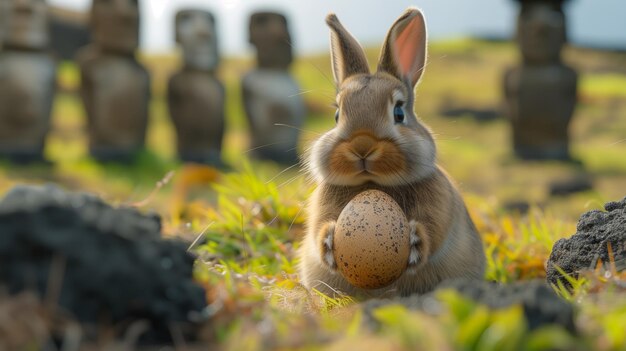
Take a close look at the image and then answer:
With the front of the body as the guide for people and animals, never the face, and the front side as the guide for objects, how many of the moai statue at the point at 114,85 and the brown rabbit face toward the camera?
2

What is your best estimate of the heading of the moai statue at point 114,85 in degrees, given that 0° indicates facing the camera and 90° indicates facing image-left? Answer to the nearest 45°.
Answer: approximately 0°

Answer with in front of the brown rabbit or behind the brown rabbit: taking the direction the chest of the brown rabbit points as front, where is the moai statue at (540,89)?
behind

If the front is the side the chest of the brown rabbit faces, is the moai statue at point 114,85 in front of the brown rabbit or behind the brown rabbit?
behind

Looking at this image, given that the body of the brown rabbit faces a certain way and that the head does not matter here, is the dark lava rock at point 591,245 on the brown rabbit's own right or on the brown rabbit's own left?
on the brown rabbit's own left

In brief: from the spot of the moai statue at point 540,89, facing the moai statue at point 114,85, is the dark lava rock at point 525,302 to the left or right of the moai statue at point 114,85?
left

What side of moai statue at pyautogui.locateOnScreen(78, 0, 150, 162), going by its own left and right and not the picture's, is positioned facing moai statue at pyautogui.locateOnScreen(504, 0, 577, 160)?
left

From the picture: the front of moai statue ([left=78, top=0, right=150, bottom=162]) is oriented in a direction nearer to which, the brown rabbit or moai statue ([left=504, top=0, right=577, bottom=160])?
the brown rabbit
